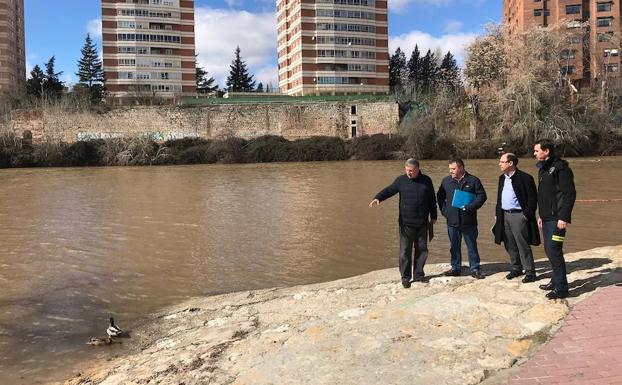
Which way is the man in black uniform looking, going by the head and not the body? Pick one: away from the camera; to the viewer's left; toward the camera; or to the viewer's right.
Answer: to the viewer's left

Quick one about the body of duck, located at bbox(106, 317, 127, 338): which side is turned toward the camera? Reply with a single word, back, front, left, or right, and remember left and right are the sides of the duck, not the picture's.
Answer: left

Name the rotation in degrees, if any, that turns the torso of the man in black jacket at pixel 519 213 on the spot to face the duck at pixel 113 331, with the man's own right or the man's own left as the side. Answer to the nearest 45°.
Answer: approximately 45° to the man's own right

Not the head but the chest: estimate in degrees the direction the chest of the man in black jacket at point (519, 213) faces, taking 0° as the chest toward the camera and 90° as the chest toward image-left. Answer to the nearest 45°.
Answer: approximately 45°

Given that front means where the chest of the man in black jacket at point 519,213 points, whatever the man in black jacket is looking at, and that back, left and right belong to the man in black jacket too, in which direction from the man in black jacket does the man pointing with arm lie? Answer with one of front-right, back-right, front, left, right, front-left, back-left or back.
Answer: front-right

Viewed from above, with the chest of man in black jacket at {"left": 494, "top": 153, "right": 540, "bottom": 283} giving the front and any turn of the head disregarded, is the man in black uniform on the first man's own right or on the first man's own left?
on the first man's own left

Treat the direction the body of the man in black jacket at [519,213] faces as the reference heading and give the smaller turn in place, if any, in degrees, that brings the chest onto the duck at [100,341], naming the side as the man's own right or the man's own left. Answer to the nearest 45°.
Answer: approximately 45° to the man's own right

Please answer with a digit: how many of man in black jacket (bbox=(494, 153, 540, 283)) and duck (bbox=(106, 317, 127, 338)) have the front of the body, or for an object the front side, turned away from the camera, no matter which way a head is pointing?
0
